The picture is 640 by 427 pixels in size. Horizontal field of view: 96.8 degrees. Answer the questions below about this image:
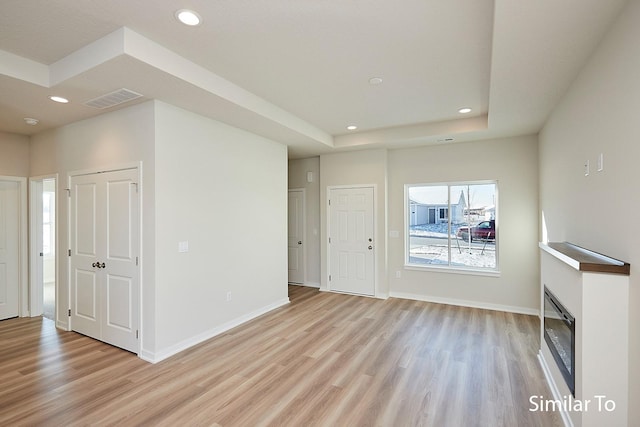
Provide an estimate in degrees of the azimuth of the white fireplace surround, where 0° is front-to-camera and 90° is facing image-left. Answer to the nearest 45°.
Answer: approximately 90°

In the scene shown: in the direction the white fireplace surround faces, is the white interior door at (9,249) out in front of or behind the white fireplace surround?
in front

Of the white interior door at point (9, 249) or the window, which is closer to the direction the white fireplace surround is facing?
the white interior door

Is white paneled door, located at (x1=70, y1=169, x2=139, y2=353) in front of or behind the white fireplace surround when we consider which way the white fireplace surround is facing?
in front

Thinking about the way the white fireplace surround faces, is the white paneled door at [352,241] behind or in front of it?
in front
